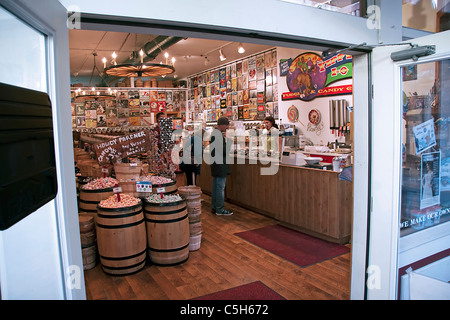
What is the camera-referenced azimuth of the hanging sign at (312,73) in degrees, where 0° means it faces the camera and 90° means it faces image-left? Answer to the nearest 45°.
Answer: approximately 45°

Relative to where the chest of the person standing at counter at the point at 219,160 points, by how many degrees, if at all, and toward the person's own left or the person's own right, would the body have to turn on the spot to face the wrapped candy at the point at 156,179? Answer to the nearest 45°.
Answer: approximately 135° to the person's own right

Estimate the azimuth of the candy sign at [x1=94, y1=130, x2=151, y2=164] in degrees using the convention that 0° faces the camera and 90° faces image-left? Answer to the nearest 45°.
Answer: approximately 0°

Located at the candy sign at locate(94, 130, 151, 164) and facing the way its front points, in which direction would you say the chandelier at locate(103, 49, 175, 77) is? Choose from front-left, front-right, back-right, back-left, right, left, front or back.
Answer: back

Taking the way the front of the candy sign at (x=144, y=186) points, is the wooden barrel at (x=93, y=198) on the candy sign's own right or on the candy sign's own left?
on the candy sign's own right

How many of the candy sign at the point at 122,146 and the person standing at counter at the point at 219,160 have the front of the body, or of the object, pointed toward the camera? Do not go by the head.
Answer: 1

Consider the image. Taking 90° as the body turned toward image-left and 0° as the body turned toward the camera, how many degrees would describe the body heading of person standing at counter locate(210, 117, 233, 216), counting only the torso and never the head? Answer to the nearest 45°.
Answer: approximately 270°

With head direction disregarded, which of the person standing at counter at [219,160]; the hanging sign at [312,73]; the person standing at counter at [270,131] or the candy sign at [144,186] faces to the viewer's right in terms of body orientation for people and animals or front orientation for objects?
the person standing at counter at [219,160]
